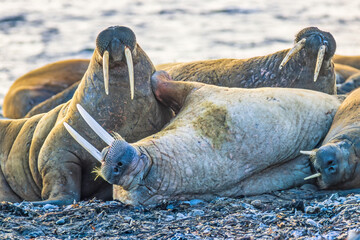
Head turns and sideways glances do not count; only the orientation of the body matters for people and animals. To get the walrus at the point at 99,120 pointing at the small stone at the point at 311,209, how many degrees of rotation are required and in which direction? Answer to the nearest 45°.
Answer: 0° — it already faces it

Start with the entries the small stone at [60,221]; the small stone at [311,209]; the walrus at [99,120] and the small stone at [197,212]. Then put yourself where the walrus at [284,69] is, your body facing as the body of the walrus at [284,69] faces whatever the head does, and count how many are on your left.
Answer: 0

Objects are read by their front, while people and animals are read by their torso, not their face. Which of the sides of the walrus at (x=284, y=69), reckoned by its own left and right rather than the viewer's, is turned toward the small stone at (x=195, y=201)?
right

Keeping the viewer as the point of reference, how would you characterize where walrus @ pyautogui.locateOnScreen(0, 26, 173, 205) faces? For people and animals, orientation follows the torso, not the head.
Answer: facing the viewer and to the right of the viewer

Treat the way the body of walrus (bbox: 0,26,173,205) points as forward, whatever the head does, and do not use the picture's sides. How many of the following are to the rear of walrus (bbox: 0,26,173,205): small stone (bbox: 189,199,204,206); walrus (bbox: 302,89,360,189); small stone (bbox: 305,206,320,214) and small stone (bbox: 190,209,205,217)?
0

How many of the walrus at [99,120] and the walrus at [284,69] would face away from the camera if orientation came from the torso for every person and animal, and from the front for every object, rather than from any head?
0

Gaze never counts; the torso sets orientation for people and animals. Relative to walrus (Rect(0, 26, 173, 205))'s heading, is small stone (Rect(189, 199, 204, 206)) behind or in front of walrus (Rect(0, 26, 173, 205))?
in front

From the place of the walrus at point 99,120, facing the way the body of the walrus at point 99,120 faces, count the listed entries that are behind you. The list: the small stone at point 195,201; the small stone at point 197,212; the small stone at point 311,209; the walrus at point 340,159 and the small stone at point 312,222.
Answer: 0

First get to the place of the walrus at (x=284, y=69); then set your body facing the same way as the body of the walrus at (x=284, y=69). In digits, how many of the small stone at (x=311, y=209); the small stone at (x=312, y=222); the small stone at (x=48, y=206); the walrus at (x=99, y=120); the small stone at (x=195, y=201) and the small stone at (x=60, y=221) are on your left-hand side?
0

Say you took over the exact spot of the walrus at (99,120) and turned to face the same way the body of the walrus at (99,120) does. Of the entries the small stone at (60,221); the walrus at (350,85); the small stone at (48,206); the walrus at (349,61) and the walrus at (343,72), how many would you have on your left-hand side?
3

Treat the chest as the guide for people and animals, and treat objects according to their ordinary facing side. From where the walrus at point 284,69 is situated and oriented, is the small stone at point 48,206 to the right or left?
on its right

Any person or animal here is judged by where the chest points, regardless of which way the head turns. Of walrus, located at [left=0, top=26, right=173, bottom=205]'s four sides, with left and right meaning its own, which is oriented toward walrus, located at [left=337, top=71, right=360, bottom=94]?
left

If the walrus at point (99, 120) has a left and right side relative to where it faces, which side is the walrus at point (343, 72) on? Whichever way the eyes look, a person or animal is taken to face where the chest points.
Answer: on its left
